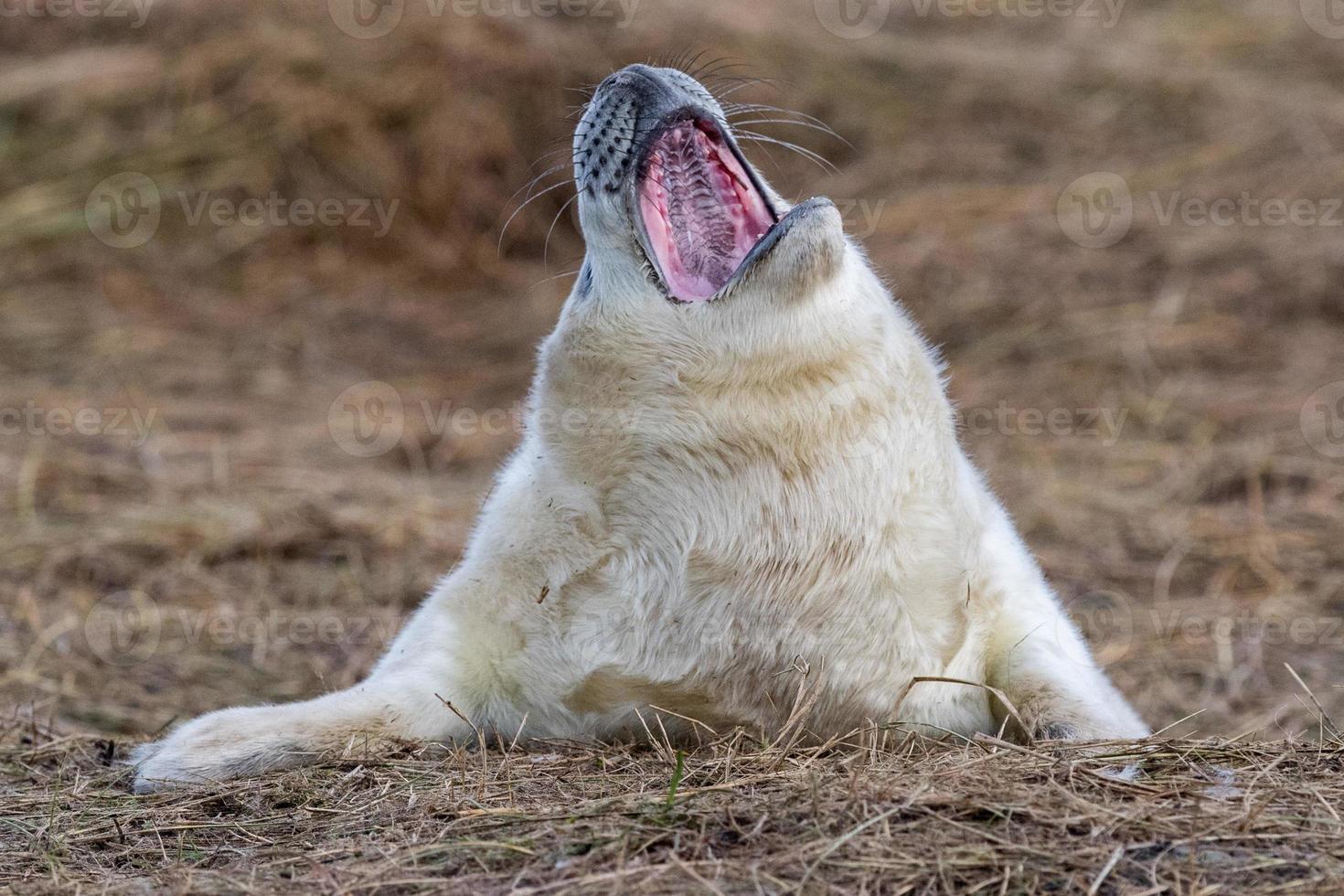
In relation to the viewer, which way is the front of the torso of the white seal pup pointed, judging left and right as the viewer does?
facing the viewer
